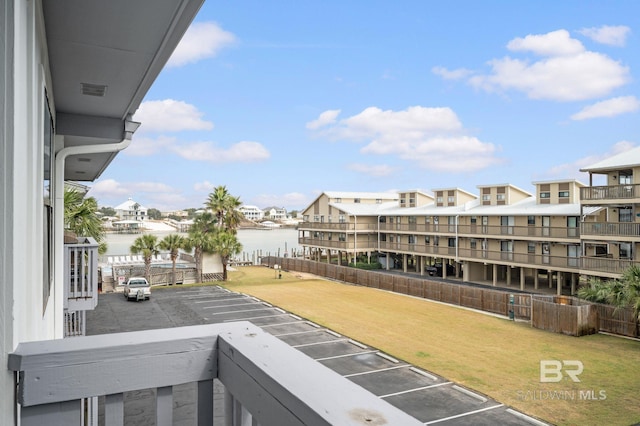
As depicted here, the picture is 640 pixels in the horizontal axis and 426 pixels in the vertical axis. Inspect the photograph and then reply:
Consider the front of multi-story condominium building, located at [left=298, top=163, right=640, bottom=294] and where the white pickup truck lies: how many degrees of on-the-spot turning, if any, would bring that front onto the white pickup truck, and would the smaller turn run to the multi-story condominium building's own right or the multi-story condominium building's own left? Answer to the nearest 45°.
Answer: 0° — it already faces it

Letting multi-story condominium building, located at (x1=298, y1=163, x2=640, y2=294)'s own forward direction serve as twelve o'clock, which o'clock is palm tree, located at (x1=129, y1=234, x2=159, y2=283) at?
The palm tree is roughly at 1 o'clock from the multi-story condominium building.

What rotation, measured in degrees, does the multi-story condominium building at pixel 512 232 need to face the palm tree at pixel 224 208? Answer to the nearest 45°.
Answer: approximately 45° to its right

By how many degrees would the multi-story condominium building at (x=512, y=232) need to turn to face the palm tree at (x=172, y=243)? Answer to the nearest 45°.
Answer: approximately 45° to its right

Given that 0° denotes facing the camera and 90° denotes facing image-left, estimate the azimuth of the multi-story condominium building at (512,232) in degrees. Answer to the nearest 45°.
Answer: approximately 45°
